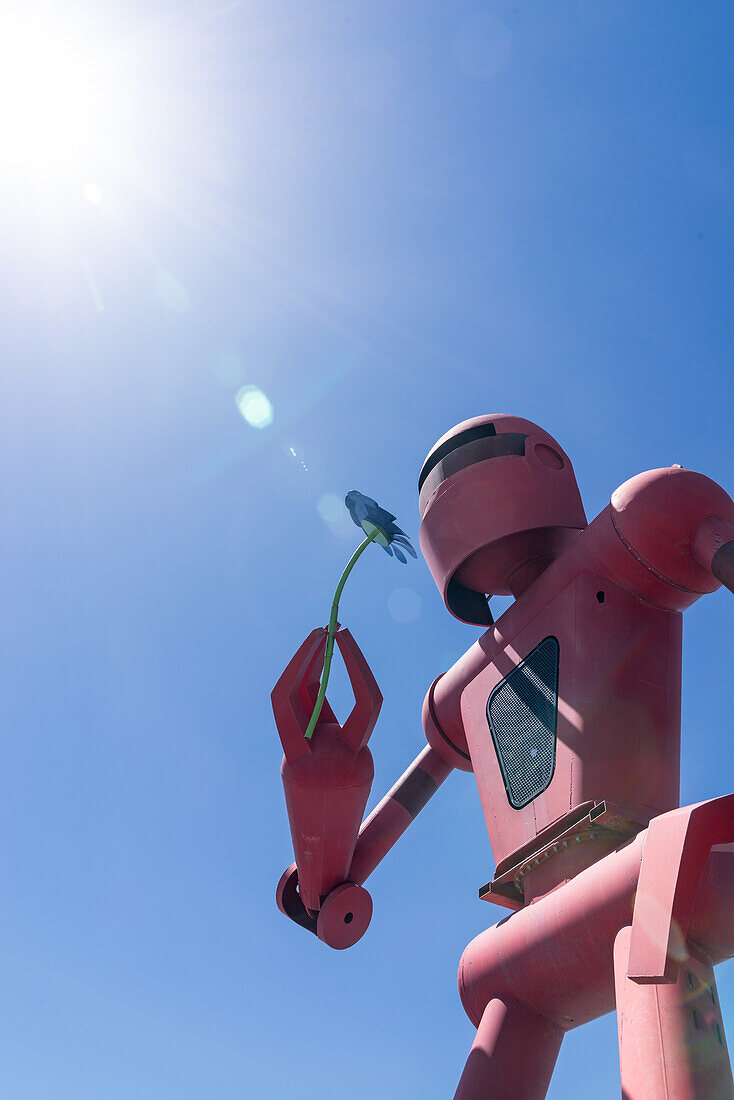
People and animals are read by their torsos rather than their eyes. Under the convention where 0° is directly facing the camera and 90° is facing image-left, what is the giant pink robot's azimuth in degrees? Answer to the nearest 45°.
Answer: approximately 45°
